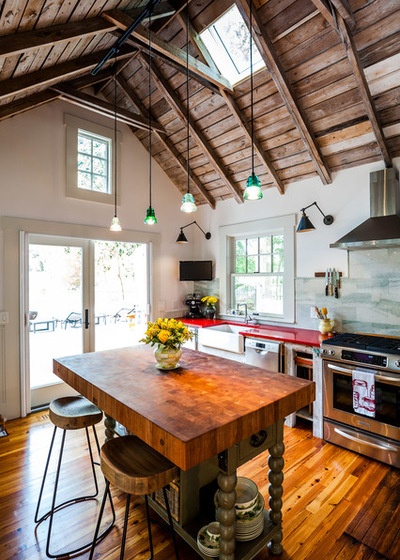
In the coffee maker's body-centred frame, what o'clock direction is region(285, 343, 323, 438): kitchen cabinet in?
The kitchen cabinet is roughly at 11 o'clock from the coffee maker.

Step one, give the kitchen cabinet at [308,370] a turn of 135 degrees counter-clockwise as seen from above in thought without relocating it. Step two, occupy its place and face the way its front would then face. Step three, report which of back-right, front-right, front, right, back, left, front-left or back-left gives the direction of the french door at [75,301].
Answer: back

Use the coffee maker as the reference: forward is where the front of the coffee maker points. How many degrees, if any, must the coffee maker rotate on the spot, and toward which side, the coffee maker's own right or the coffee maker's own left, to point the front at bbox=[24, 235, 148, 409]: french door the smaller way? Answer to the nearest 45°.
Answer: approximately 45° to the coffee maker's own right

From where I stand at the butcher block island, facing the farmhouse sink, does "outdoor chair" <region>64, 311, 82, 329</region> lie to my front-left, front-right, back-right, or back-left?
front-left

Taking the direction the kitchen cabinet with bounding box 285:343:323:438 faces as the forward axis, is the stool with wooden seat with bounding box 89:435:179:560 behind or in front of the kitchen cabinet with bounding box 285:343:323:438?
in front

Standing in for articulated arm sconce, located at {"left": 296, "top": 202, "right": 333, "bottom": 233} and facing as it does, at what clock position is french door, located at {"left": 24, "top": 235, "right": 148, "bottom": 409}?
The french door is roughly at 1 o'clock from the articulated arm sconce.

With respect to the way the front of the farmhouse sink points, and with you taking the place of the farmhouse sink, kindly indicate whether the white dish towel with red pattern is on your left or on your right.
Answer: on your left

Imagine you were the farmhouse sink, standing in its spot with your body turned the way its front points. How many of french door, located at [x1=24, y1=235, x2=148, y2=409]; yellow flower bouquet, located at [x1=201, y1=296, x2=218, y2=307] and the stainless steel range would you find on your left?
1

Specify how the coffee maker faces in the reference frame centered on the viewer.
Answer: facing the viewer

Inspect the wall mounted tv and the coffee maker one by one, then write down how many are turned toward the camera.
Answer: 2

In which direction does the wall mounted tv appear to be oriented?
toward the camera

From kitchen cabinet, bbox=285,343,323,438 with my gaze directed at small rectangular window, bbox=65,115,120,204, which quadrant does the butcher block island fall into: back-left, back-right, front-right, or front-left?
front-left
